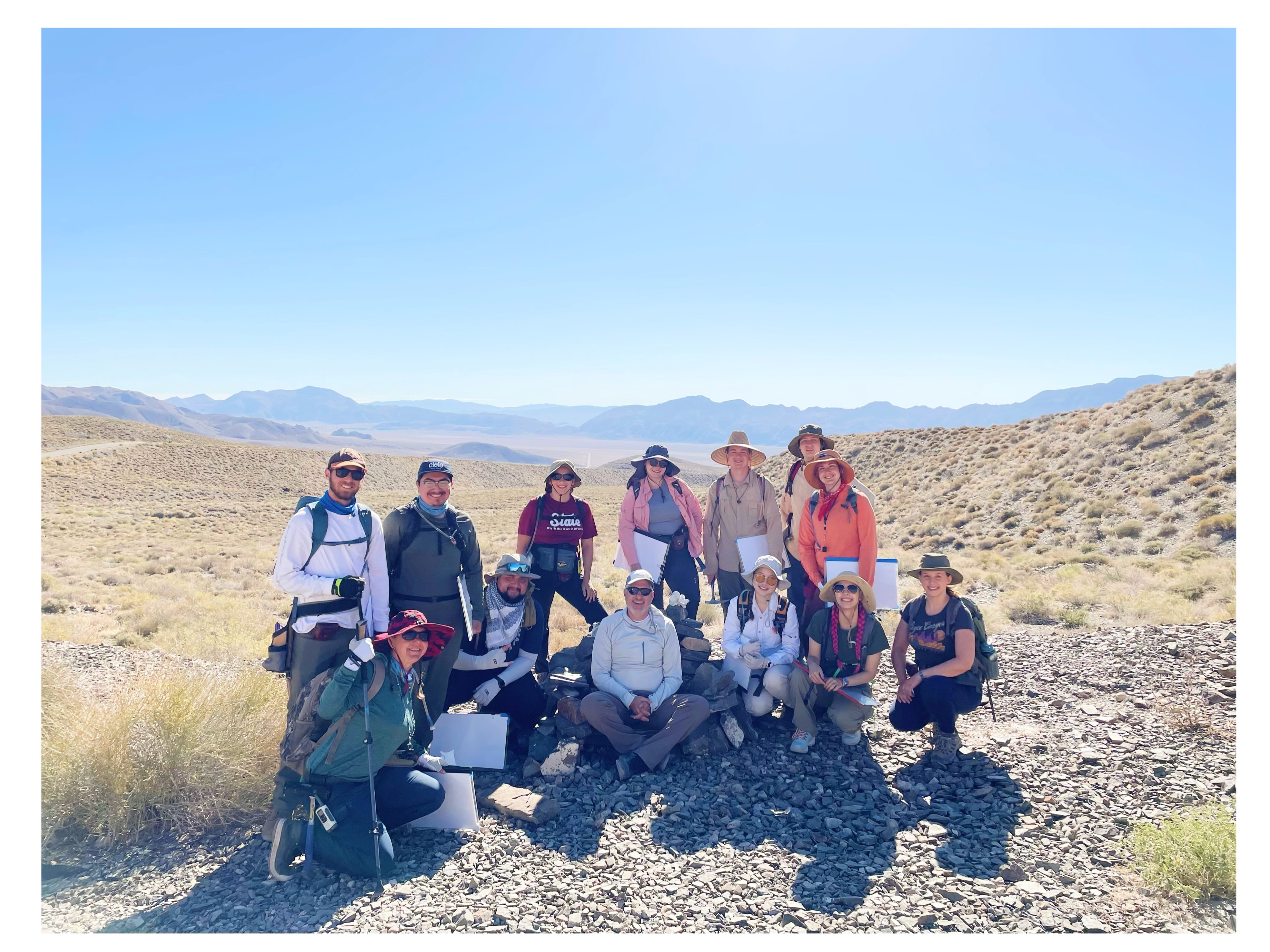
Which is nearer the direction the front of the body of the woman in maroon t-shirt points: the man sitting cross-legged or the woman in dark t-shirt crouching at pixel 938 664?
the man sitting cross-legged

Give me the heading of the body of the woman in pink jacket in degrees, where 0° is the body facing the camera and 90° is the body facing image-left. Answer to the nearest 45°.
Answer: approximately 0°

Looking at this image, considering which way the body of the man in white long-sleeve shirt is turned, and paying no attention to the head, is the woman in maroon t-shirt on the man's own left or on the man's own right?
on the man's own left

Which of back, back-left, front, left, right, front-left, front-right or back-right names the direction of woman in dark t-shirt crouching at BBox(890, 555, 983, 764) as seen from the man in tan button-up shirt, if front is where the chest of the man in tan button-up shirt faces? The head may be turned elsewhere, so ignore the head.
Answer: front-left

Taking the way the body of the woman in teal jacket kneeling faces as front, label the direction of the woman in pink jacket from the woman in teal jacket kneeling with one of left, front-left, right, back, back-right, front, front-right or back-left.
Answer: left

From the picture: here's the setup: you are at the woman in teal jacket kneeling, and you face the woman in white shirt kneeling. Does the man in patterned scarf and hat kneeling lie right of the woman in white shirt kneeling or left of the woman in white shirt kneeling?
left

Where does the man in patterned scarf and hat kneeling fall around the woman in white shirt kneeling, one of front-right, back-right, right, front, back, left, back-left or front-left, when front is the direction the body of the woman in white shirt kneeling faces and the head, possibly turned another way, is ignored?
right

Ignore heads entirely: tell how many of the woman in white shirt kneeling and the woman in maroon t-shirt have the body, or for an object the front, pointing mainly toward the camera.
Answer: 2
